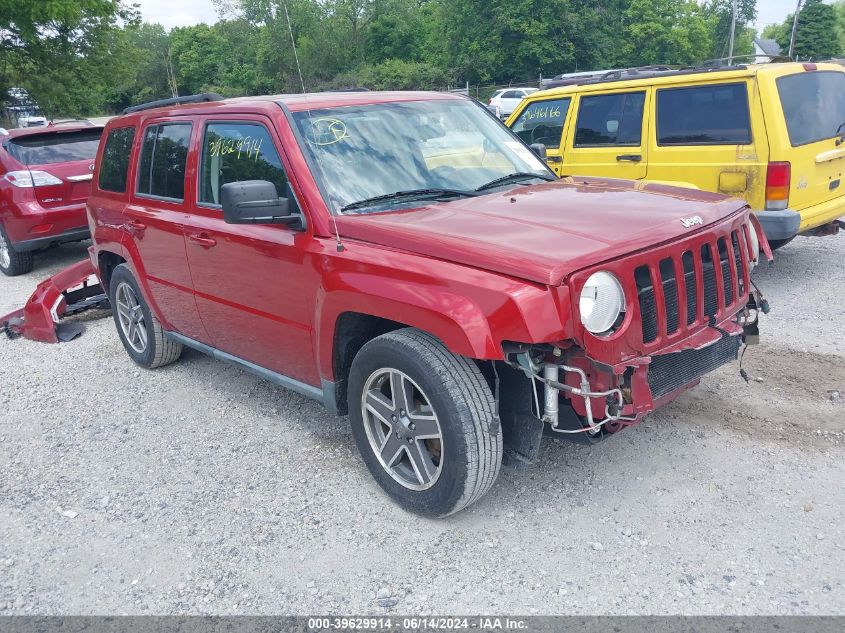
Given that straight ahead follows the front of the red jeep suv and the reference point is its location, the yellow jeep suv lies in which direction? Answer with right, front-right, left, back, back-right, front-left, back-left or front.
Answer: left

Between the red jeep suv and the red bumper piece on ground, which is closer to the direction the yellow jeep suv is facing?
the red bumper piece on ground

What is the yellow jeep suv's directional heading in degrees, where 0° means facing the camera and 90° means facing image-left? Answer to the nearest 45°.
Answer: approximately 135°

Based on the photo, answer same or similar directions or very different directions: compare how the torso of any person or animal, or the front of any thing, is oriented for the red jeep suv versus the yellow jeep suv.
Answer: very different directions

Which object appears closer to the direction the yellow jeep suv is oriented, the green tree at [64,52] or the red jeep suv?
the green tree

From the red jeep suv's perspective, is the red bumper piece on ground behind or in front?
behind

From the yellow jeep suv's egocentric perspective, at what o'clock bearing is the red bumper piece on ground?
The red bumper piece on ground is roughly at 10 o'clock from the yellow jeep suv.

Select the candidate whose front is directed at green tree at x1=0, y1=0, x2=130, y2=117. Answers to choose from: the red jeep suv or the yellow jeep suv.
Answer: the yellow jeep suv

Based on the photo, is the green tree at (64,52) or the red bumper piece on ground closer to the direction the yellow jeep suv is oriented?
the green tree

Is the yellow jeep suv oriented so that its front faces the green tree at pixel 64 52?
yes

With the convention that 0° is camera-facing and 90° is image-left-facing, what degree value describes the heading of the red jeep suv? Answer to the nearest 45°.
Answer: approximately 315°
